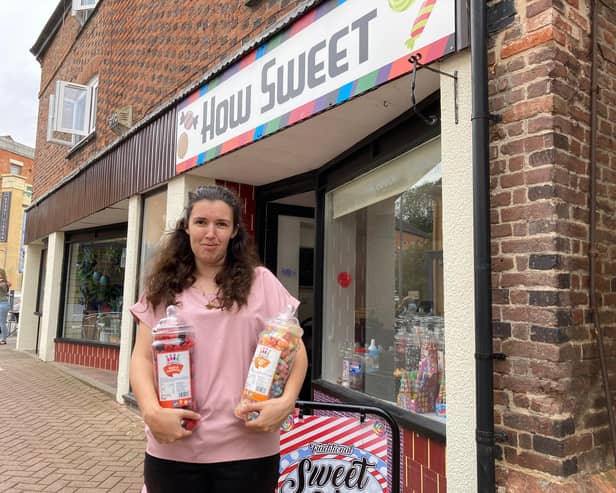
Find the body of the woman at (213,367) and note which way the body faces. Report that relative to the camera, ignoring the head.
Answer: toward the camera

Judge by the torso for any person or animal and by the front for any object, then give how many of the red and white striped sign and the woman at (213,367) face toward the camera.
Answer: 2

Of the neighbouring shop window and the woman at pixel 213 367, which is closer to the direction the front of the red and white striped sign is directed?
the woman

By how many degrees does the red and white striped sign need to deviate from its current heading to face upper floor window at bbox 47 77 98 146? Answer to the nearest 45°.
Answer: approximately 135° to its right

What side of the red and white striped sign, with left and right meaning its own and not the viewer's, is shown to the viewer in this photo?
front

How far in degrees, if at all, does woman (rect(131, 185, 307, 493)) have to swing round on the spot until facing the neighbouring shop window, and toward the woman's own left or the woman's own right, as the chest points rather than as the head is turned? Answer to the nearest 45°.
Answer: approximately 180°

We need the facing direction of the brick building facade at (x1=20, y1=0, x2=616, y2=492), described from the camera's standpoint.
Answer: facing the viewer and to the left of the viewer

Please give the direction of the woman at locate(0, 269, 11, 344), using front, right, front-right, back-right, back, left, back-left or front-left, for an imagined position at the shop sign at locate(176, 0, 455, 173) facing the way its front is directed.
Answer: right

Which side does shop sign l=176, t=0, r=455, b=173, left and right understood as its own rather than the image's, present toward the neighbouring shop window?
right
